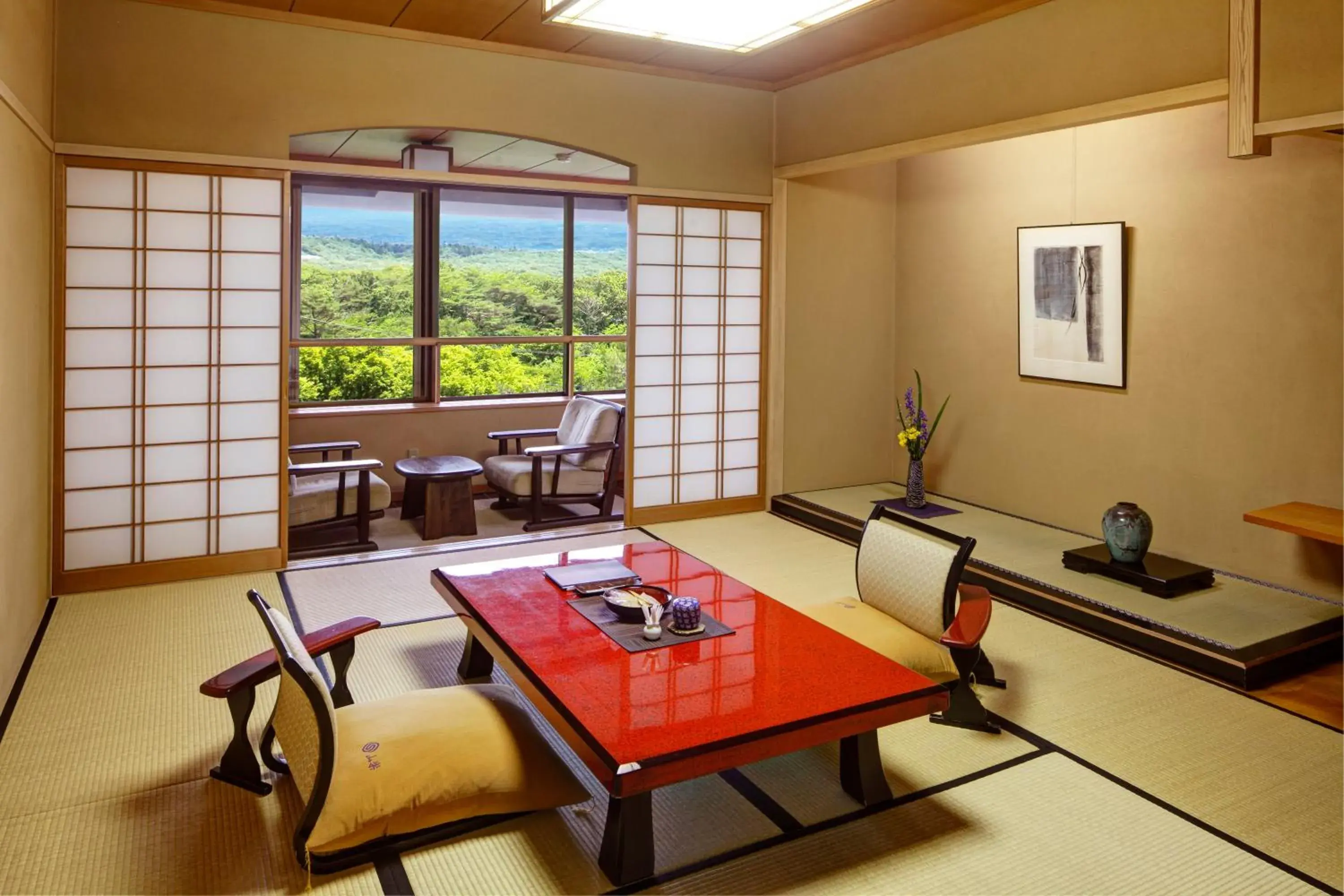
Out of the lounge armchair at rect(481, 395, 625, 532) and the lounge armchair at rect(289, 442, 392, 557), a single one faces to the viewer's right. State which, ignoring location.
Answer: the lounge armchair at rect(289, 442, 392, 557)

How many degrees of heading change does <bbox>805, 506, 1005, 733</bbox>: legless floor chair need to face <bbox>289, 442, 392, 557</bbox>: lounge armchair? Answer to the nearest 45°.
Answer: approximately 90° to its right

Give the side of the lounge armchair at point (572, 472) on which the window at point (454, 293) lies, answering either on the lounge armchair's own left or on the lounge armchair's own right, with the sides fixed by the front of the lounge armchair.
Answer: on the lounge armchair's own right

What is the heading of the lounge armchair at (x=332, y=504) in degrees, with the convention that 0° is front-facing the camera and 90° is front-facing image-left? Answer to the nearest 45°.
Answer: approximately 270°
